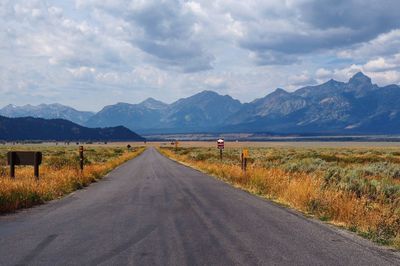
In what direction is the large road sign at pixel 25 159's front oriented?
away from the camera
